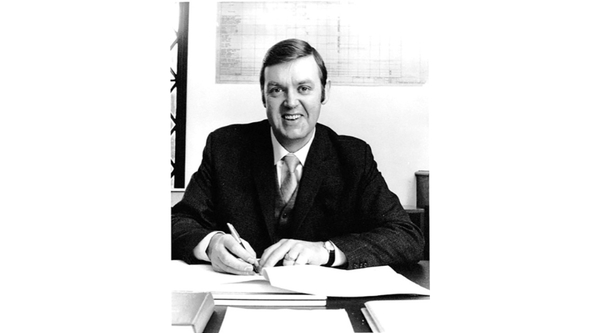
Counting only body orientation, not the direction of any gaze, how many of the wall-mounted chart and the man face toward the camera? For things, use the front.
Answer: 2

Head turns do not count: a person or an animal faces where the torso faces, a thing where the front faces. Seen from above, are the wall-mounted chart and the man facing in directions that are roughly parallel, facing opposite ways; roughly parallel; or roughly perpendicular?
roughly parallel

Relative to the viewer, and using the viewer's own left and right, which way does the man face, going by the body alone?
facing the viewer

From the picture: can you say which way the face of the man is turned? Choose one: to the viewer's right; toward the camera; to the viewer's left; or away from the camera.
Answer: toward the camera

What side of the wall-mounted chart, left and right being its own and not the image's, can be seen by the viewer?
front
